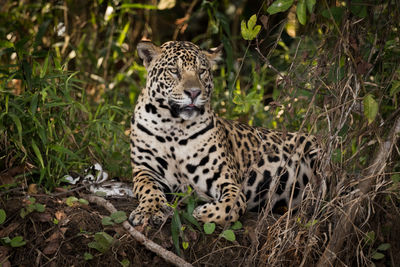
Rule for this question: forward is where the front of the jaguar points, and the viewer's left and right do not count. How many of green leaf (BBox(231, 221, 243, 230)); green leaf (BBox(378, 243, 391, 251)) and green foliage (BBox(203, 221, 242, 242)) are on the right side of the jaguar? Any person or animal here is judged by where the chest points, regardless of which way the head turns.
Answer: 0

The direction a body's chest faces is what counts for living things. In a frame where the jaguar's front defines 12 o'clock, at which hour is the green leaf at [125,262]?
The green leaf is roughly at 11 o'clock from the jaguar.

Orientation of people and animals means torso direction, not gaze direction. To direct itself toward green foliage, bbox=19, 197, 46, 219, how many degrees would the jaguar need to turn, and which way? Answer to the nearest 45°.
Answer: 0° — it already faces it

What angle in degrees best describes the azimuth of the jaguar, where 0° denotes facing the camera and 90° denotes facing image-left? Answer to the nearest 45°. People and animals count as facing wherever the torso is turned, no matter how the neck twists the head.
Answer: approximately 45°

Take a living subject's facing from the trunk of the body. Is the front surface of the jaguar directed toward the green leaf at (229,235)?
no

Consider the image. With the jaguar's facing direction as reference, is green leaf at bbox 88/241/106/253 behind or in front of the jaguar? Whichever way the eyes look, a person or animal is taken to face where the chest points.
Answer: in front

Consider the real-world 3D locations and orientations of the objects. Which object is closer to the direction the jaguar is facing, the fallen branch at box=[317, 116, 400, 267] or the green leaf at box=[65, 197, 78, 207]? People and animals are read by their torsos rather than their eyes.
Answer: the green leaf

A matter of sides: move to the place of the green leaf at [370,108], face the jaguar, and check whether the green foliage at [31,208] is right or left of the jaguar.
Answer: left

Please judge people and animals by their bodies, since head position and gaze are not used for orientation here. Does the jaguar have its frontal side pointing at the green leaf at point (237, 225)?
no

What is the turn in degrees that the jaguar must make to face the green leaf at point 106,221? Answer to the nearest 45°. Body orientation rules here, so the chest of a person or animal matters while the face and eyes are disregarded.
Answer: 0° — it already faces it

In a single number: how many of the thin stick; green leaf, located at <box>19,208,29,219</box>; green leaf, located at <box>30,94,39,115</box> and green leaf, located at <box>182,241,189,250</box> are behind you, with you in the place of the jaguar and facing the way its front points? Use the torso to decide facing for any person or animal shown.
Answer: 0

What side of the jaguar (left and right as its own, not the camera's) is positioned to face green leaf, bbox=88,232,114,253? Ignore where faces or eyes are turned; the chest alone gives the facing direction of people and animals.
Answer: front

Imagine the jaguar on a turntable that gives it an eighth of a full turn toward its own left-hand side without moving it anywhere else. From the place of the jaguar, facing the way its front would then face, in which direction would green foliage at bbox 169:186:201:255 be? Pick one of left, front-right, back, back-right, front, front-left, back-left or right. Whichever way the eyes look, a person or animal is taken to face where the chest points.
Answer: front

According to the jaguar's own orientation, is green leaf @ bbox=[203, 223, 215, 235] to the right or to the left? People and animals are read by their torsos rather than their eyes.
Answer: on its left

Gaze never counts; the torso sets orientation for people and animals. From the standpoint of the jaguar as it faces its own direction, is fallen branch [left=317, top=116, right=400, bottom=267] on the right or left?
on its left

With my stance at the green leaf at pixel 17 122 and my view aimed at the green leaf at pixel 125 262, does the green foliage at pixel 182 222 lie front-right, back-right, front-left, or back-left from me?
front-left

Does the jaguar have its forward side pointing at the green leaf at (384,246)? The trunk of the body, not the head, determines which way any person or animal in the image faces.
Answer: no

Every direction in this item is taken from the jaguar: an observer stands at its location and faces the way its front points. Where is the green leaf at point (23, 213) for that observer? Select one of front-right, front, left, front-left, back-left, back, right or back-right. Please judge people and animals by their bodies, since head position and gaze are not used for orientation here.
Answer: front

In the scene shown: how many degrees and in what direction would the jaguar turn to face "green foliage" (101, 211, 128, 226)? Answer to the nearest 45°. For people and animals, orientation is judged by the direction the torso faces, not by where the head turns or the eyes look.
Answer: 0° — it already faces it

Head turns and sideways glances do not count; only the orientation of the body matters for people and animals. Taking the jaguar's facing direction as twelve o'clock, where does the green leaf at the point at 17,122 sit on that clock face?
The green leaf is roughly at 1 o'clock from the jaguar.
